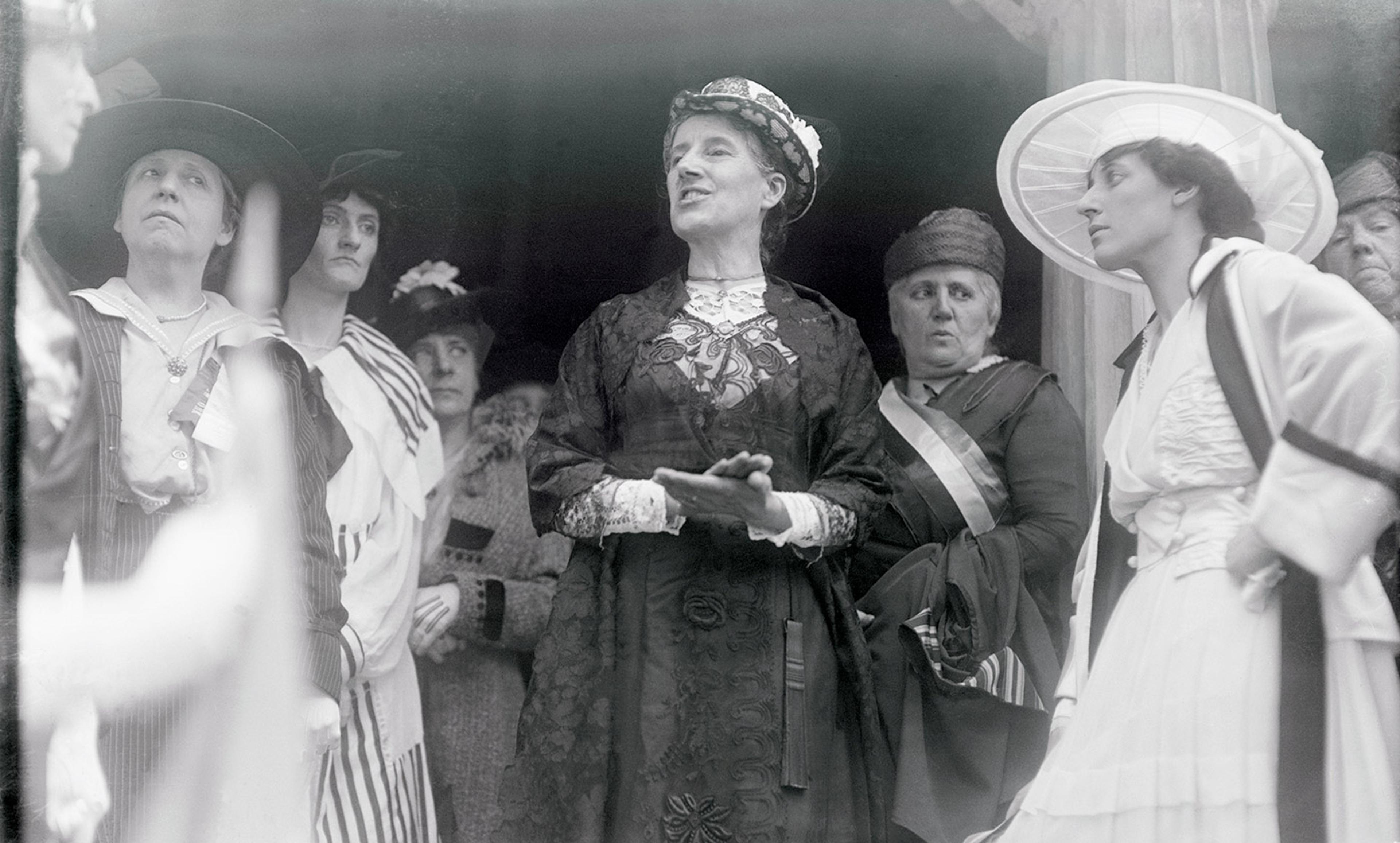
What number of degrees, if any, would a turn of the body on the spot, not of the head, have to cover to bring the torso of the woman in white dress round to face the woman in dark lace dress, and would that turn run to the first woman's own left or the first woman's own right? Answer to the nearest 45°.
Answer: approximately 45° to the first woman's own right

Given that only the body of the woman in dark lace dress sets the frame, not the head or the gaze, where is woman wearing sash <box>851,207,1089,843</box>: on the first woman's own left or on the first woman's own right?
on the first woman's own left

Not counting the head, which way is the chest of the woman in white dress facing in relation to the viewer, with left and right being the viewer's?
facing the viewer and to the left of the viewer

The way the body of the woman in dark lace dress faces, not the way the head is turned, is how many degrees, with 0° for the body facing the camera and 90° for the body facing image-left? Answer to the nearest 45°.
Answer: approximately 0°

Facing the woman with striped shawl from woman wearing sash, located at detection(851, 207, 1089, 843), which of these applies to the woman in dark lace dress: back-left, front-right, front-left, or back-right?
front-left

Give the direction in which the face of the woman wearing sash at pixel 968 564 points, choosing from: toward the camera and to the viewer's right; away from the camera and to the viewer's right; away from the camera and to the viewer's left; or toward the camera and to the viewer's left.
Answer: toward the camera and to the viewer's left

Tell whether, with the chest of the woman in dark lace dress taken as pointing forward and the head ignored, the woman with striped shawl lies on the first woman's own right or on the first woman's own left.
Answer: on the first woman's own right

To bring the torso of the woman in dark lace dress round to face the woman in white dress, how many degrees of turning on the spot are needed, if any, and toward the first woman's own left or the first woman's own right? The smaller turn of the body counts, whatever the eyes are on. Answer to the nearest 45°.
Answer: approximately 90° to the first woman's own left

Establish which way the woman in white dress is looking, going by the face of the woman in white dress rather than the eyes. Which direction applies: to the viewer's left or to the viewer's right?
to the viewer's left

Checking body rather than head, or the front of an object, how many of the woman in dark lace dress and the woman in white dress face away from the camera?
0
